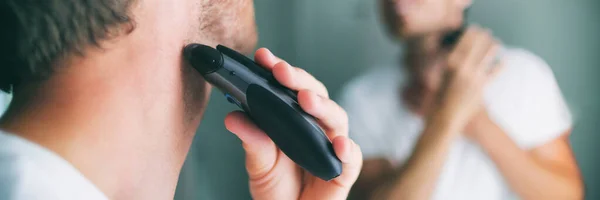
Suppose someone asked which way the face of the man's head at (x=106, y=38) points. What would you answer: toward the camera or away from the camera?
away from the camera

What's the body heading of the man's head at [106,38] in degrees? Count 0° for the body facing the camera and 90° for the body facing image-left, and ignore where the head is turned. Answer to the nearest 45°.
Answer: approximately 225°
